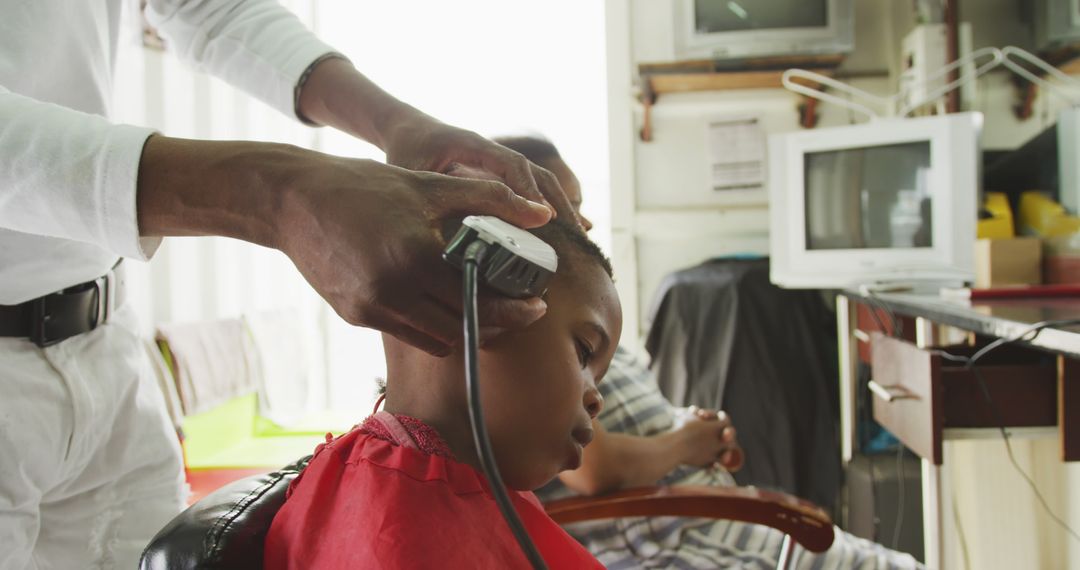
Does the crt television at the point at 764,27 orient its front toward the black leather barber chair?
yes

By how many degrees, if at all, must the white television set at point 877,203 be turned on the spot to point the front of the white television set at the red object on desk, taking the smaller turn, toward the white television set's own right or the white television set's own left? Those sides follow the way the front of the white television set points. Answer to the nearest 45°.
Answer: approximately 45° to the white television set's own left

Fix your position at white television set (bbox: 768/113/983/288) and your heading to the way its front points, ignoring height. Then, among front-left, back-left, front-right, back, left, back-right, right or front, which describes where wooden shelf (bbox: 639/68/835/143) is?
right

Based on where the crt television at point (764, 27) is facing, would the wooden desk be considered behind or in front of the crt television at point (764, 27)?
in front

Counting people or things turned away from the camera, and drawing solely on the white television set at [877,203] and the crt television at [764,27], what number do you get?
0

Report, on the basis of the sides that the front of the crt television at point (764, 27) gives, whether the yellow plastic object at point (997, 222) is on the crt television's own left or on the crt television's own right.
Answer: on the crt television's own left

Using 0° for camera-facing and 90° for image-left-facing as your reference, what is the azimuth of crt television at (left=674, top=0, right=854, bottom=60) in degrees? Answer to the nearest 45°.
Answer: approximately 0°

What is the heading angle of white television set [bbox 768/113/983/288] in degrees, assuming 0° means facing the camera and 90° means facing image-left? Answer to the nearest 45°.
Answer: approximately 45°
